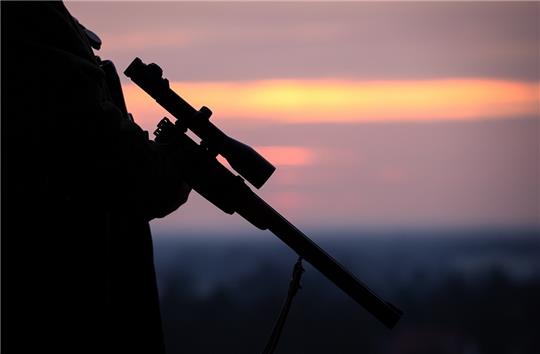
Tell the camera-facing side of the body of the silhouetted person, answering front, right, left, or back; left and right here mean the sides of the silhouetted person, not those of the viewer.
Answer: right
